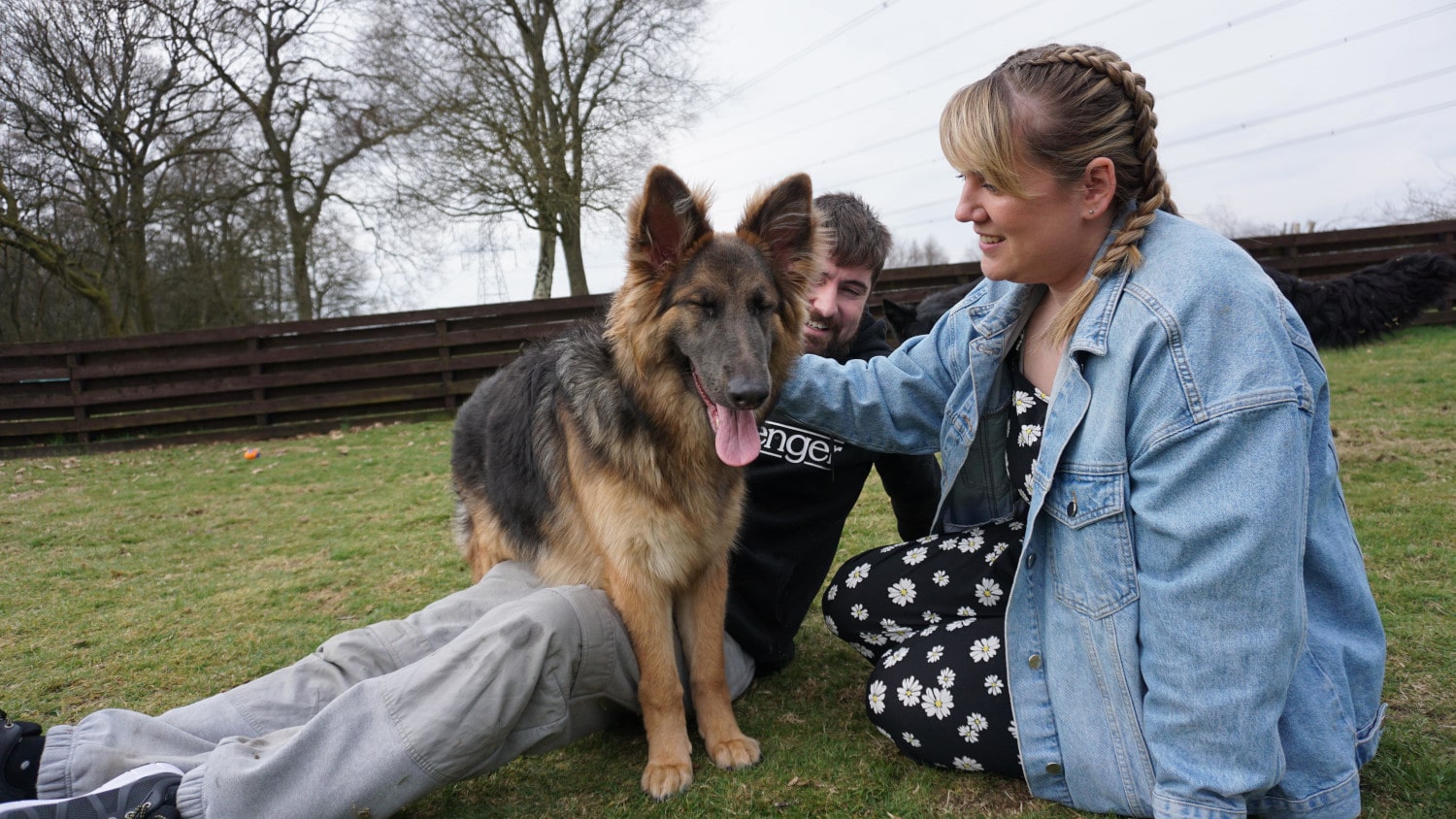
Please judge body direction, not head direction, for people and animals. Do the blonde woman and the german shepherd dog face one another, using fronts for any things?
no

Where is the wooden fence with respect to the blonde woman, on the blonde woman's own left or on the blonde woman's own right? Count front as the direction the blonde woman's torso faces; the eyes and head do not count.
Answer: on the blonde woman's own right

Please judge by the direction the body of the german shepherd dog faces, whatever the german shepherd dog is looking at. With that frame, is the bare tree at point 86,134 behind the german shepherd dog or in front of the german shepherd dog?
behind

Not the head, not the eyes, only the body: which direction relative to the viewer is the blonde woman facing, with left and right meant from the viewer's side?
facing the viewer and to the left of the viewer

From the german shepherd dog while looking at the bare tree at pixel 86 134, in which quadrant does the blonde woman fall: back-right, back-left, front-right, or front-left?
back-right

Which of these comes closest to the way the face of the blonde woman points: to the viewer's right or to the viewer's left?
to the viewer's left

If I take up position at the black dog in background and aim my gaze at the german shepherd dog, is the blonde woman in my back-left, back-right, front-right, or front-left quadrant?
front-left

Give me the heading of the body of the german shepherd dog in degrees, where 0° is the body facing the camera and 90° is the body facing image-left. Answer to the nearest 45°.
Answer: approximately 315°
